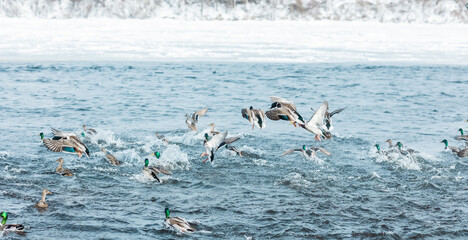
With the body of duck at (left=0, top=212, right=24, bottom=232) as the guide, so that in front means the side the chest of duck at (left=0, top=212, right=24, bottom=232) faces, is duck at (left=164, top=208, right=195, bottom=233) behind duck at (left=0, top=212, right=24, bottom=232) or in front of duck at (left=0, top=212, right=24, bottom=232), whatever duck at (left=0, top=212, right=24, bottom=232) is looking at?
behind

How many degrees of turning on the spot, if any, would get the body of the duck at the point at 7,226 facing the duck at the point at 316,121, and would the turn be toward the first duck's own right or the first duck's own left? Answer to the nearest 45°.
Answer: approximately 180°

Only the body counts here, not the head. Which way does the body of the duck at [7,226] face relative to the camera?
to the viewer's left

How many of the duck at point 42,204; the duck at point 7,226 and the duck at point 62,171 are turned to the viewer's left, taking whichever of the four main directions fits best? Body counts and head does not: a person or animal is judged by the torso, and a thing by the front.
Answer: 2

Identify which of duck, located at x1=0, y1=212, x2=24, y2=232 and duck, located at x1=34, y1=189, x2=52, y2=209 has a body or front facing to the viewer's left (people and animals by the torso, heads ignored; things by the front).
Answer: duck, located at x1=0, y1=212, x2=24, y2=232

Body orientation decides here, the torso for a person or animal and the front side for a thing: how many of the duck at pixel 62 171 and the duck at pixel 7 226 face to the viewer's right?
0

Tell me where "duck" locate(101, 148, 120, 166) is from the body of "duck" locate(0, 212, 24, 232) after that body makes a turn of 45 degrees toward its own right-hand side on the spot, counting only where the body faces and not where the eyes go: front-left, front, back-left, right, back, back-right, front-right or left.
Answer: right

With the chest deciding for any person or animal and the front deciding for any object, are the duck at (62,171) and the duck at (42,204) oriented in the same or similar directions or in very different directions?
very different directions

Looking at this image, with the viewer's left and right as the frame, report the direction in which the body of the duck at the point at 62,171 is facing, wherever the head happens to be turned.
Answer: facing to the left of the viewer

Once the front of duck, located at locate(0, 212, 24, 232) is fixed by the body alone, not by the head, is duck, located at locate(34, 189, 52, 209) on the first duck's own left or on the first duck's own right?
on the first duck's own right
